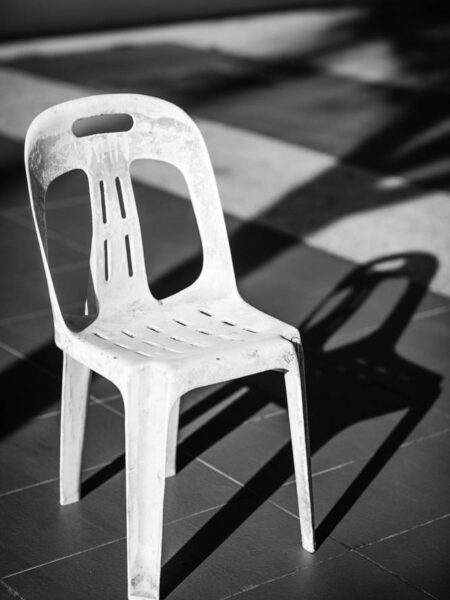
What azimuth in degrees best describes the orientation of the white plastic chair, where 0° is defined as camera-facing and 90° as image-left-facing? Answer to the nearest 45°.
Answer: approximately 315°
